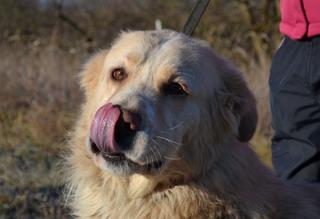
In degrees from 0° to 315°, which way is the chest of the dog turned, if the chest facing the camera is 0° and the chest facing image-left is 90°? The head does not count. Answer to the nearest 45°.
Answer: approximately 45°
